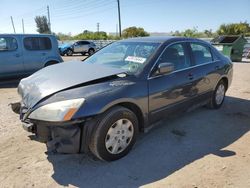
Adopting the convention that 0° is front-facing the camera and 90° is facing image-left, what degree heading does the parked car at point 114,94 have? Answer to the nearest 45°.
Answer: approximately 45°

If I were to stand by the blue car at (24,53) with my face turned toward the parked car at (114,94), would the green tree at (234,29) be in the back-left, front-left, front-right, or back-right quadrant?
back-left

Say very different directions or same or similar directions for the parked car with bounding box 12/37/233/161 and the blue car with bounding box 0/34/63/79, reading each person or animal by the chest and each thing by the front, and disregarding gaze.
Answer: same or similar directions

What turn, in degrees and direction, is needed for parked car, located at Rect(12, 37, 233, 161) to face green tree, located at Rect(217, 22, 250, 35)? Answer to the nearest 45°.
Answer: approximately 180°

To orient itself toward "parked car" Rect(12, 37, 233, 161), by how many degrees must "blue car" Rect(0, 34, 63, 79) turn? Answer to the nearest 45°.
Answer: approximately 90° to its left

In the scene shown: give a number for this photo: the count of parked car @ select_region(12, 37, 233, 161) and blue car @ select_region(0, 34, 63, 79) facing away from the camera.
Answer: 0

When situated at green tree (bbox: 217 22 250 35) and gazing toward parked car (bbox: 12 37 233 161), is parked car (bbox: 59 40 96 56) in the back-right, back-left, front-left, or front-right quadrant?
front-right

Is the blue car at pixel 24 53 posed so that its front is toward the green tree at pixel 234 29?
no

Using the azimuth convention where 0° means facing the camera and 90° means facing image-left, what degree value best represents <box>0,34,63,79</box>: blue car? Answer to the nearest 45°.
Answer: approximately 90°

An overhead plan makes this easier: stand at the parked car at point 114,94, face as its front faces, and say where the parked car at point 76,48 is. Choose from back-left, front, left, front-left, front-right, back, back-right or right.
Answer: back-right

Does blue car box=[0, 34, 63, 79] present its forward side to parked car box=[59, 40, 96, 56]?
no

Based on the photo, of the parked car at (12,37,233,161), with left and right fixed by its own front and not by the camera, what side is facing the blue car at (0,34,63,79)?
right

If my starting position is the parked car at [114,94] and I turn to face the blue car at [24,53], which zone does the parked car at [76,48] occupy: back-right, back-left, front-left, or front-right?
front-right

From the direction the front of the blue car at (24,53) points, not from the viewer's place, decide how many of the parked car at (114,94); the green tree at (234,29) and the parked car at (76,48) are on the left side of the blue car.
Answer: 1
